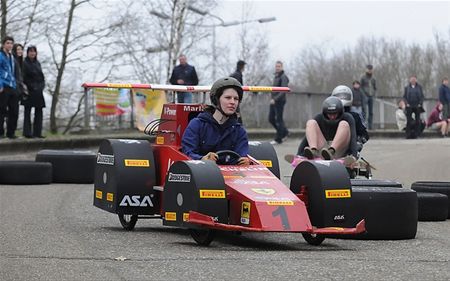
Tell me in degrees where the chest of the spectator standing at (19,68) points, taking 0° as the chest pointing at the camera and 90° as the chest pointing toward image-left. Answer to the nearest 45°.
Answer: approximately 315°

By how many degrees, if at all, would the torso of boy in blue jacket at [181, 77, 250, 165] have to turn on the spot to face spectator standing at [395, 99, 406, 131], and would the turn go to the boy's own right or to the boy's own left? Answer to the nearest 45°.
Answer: approximately 135° to the boy's own left

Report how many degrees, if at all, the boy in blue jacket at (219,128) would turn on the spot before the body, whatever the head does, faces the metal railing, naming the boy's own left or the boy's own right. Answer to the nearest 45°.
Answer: approximately 135° to the boy's own left

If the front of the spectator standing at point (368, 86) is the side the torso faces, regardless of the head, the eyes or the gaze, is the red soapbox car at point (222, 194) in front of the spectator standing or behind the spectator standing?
in front

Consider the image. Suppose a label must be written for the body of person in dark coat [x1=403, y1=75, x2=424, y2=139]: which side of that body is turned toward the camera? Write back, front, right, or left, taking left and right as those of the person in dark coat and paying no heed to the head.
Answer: front

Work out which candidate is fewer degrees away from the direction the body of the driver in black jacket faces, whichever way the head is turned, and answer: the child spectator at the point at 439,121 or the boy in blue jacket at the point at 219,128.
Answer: the boy in blue jacket

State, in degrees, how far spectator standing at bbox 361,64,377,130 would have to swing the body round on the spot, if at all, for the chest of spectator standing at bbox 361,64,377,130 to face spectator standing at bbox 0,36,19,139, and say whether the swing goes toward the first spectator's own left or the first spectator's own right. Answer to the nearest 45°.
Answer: approximately 45° to the first spectator's own right

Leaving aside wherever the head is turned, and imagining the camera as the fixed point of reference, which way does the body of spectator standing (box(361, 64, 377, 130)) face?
toward the camera

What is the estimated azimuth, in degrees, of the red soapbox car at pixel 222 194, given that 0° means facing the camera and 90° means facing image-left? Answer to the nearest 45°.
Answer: approximately 315°

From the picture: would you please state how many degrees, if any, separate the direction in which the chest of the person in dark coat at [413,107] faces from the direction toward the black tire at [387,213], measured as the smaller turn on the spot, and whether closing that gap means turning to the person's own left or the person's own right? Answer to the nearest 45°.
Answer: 0° — they already face it

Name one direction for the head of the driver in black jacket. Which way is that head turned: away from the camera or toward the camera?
toward the camera

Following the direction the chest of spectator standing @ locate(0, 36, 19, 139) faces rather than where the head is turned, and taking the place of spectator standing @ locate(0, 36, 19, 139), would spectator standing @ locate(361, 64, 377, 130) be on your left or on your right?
on your left

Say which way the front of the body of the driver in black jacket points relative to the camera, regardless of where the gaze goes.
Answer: toward the camera

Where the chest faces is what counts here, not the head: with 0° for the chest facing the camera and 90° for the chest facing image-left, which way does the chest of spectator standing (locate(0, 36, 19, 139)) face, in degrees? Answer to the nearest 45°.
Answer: approximately 315°

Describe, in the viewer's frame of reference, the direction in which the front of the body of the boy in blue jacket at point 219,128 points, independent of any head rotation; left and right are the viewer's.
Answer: facing the viewer and to the right of the viewer

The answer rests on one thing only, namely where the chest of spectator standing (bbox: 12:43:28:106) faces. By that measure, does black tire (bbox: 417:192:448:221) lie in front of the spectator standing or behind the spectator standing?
in front
